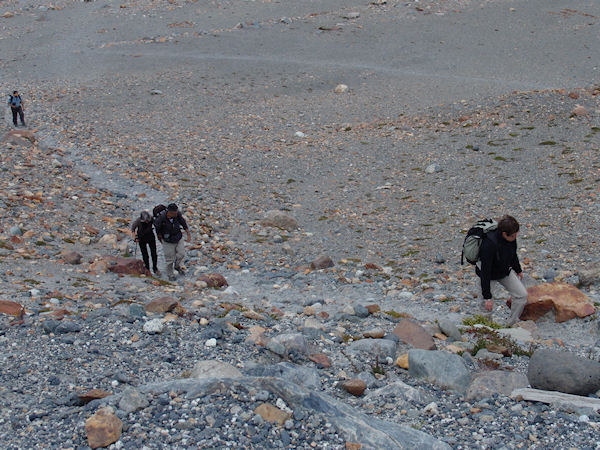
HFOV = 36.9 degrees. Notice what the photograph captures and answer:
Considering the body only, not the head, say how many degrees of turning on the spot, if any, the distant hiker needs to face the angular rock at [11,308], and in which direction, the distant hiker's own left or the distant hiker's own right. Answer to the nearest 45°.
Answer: approximately 45° to the distant hiker's own right

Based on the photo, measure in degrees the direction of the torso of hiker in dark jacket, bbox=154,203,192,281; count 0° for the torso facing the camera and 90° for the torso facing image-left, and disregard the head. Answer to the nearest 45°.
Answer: approximately 315°
